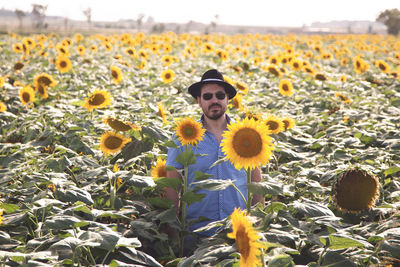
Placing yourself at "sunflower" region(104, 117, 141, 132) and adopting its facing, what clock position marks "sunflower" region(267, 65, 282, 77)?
"sunflower" region(267, 65, 282, 77) is roughly at 7 o'clock from "sunflower" region(104, 117, 141, 132).

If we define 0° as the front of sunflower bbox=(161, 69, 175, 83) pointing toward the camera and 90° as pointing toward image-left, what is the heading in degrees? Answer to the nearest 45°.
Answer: approximately 0°

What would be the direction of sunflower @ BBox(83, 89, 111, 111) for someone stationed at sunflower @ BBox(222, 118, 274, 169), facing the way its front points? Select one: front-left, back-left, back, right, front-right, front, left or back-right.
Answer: back-right

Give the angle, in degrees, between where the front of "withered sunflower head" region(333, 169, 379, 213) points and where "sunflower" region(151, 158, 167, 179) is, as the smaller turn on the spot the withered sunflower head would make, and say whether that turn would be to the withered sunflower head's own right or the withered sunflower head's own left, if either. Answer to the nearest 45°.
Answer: approximately 90° to the withered sunflower head's own right

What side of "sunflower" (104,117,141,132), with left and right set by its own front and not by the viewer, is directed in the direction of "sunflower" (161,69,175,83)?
back

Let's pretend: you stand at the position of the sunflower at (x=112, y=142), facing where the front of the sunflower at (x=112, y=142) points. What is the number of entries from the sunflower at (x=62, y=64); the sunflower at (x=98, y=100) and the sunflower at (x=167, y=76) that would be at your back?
3
